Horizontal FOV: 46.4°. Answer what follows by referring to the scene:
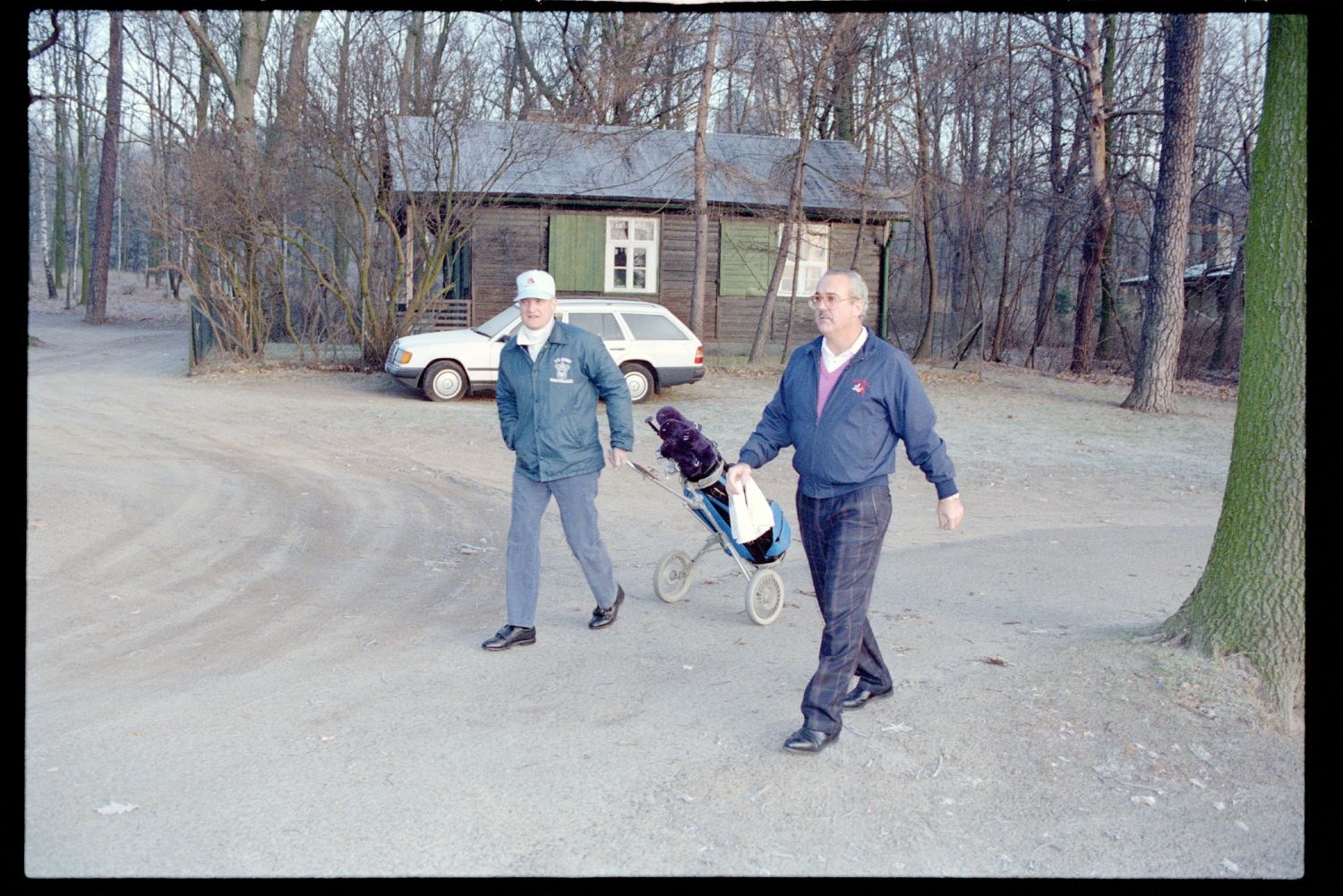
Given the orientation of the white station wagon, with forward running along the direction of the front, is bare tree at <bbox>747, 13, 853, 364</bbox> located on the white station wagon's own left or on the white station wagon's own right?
on the white station wagon's own right

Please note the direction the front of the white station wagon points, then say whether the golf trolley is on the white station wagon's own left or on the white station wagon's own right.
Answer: on the white station wagon's own left

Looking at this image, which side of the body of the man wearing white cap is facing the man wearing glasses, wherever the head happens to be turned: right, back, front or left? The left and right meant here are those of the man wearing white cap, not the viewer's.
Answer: left

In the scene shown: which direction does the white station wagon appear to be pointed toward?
to the viewer's left

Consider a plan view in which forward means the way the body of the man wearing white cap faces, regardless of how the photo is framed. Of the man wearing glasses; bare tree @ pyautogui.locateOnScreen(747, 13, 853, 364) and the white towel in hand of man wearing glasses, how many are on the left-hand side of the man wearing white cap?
2

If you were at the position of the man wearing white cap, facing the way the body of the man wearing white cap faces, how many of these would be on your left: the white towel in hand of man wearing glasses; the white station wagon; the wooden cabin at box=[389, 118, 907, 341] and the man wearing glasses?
2

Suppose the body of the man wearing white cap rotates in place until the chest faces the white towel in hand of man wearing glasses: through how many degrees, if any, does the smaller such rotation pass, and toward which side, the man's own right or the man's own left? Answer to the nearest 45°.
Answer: approximately 90° to the man's own left

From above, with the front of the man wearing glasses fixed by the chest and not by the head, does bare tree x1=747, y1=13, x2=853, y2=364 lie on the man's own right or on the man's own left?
on the man's own right

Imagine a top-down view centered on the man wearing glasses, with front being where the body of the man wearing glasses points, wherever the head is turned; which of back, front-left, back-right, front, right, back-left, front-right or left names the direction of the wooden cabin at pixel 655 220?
back-right
